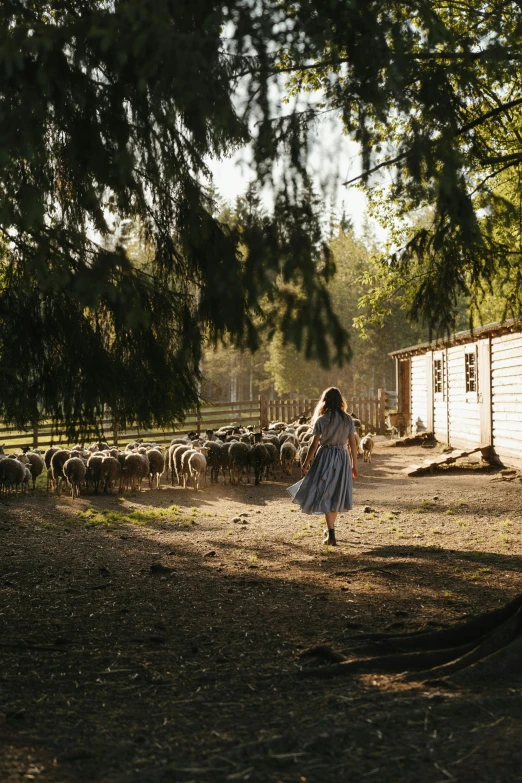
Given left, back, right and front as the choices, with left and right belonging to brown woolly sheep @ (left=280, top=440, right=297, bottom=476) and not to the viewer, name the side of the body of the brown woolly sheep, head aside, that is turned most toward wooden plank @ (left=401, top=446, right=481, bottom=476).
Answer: right

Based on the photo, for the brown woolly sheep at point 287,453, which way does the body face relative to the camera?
away from the camera

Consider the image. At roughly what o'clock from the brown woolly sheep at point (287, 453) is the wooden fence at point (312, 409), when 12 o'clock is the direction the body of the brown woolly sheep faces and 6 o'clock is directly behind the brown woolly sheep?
The wooden fence is roughly at 12 o'clock from the brown woolly sheep.

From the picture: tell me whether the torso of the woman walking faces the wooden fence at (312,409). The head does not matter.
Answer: yes

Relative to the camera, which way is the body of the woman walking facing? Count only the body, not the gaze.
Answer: away from the camera

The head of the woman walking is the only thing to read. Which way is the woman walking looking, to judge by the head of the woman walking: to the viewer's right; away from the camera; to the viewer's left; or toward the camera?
away from the camera

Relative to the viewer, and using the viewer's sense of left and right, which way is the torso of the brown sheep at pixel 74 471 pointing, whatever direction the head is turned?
facing away from the viewer

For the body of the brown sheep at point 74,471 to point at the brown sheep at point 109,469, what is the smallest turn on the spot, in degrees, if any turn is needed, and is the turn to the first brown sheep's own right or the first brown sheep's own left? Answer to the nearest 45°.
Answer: approximately 90° to the first brown sheep's own right

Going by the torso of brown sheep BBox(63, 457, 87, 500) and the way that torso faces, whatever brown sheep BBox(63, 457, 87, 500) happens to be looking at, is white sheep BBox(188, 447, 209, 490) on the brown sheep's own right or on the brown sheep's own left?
on the brown sheep's own right

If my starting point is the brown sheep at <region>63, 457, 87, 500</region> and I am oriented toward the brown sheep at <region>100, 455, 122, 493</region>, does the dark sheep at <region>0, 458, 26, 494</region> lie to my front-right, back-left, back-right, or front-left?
back-left
